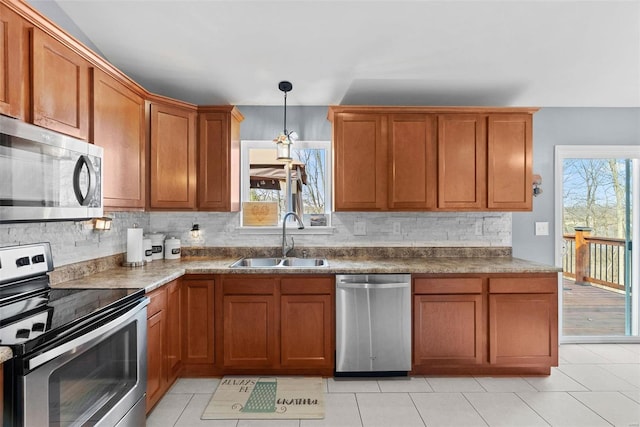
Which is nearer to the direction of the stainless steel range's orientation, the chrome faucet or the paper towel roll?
the chrome faucet

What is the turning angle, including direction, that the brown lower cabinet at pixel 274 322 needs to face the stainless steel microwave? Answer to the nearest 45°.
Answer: approximately 45° to its right

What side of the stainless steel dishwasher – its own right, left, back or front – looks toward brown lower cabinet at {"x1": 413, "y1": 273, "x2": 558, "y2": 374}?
left

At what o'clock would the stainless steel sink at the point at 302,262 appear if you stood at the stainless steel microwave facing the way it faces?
The stainless steel sink is roughly at 10 o'clock from the stainless steel microwave.

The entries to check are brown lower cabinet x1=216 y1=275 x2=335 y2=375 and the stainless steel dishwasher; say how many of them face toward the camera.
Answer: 2

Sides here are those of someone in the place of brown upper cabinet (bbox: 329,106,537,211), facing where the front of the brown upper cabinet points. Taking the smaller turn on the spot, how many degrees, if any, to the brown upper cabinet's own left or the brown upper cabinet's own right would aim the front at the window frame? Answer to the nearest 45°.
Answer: approximately 90° to the brown upper cabinet's own right

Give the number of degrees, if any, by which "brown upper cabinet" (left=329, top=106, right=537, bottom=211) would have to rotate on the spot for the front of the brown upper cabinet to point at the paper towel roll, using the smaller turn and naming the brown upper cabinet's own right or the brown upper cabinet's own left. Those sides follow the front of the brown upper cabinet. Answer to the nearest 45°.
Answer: approximately 45° to the brown upper cabinet's own right

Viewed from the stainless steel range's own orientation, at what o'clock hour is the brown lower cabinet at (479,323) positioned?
The brown lower cabinet is roughly at 11 o'clock from the stainless steel range.
